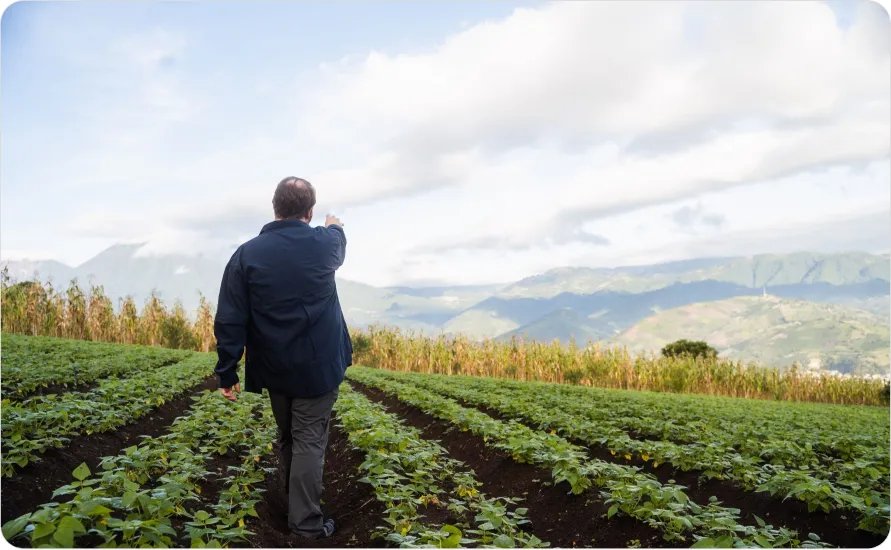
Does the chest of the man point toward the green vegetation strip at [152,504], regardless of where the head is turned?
no

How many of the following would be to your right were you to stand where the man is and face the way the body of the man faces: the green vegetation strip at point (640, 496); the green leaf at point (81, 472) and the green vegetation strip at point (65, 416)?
1

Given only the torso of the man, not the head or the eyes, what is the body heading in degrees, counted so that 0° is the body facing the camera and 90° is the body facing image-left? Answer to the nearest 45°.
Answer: approximately 180°

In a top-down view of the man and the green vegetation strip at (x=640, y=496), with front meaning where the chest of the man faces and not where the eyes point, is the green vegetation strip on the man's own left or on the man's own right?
on the man's own right

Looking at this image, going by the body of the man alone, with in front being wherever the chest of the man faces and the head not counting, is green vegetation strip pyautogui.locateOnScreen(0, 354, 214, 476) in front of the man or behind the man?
in front

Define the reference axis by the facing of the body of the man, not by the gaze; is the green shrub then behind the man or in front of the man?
in front

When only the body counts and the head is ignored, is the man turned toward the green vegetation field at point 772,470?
no

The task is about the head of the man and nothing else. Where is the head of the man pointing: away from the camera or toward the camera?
away from the camera
